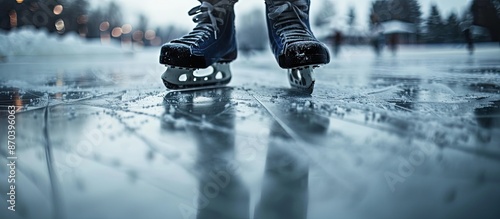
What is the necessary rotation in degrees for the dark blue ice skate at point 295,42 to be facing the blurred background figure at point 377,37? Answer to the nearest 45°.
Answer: approximately 135° to its left

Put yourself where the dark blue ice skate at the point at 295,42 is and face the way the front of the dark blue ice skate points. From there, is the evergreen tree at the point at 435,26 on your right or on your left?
on your left

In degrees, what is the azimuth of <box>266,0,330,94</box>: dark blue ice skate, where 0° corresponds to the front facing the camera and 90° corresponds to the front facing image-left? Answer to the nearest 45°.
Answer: approximately 315°
